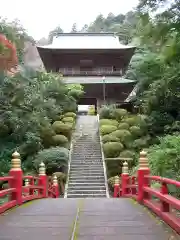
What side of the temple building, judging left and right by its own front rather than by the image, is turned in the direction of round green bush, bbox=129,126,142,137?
front

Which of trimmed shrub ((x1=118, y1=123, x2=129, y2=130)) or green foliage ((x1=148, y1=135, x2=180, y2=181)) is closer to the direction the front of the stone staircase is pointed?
the green foliage

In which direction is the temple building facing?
toward the camera

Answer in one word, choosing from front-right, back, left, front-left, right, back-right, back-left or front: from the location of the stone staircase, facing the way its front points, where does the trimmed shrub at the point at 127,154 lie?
left

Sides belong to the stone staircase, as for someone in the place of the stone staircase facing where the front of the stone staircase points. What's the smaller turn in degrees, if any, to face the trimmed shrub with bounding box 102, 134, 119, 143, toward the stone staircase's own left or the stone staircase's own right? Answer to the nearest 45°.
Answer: approximately 135° to the stone staircase's own left

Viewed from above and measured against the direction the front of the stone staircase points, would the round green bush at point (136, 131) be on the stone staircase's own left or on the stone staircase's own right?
on the stone staircase's own left

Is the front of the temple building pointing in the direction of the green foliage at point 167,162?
yes

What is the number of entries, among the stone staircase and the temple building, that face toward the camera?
2

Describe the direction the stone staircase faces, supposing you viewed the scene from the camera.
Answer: facing the viewer

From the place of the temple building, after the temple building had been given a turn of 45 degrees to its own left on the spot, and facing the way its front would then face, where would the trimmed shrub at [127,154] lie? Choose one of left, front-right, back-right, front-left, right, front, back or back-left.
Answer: front-right
